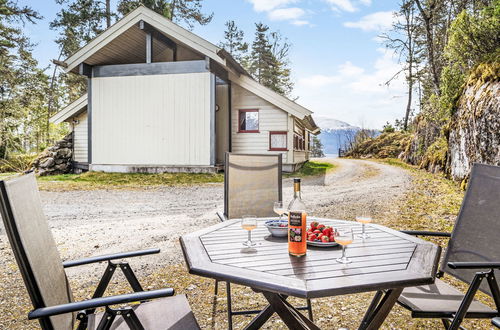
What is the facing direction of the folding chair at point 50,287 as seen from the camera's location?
facing to the right of the viewer

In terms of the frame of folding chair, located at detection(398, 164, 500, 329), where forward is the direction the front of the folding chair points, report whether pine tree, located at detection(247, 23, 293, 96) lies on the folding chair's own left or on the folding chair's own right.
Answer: on the folding chair's own right

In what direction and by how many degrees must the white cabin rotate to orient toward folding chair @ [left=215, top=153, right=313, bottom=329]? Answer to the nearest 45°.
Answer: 0° — it already faces it

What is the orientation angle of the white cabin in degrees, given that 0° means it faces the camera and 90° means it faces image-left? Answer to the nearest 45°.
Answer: approximately 0°

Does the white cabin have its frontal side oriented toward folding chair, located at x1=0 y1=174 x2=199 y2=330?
yes

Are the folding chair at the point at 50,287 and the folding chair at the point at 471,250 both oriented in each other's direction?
yes

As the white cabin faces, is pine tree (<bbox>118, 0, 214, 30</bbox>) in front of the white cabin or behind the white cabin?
behind

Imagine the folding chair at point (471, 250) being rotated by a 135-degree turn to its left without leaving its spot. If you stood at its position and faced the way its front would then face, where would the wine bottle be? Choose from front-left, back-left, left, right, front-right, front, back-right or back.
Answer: back-right

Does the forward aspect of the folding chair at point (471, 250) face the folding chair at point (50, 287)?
yes

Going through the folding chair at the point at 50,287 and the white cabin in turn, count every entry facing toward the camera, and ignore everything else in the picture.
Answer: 1

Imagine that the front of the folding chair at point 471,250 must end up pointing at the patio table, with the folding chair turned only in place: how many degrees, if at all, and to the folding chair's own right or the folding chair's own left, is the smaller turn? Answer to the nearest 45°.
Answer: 0° — it already faces it

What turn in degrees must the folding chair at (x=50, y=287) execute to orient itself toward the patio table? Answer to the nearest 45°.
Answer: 0° — it already faces it

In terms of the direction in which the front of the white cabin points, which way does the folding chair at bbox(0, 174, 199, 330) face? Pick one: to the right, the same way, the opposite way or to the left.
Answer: to the left
